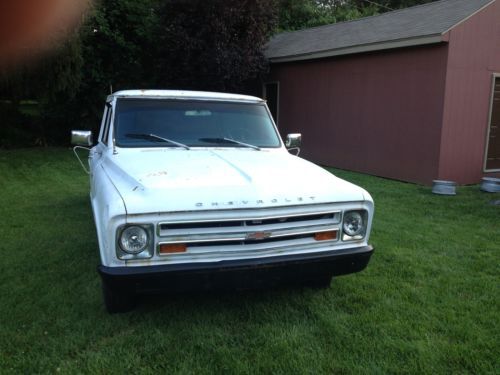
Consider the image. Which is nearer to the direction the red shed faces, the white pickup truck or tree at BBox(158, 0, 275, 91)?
the white pickup truck

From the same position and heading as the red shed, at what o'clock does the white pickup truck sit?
The white pickup truck is roughly at 2 o'clock from the red shed.

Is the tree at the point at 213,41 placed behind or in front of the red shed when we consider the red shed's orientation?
behind

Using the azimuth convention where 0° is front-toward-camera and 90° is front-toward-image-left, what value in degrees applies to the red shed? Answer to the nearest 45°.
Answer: approximately 315°

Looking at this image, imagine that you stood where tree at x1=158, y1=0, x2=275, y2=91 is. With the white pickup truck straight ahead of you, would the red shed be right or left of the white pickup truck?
left

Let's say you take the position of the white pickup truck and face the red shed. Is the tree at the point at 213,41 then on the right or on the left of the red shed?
left
